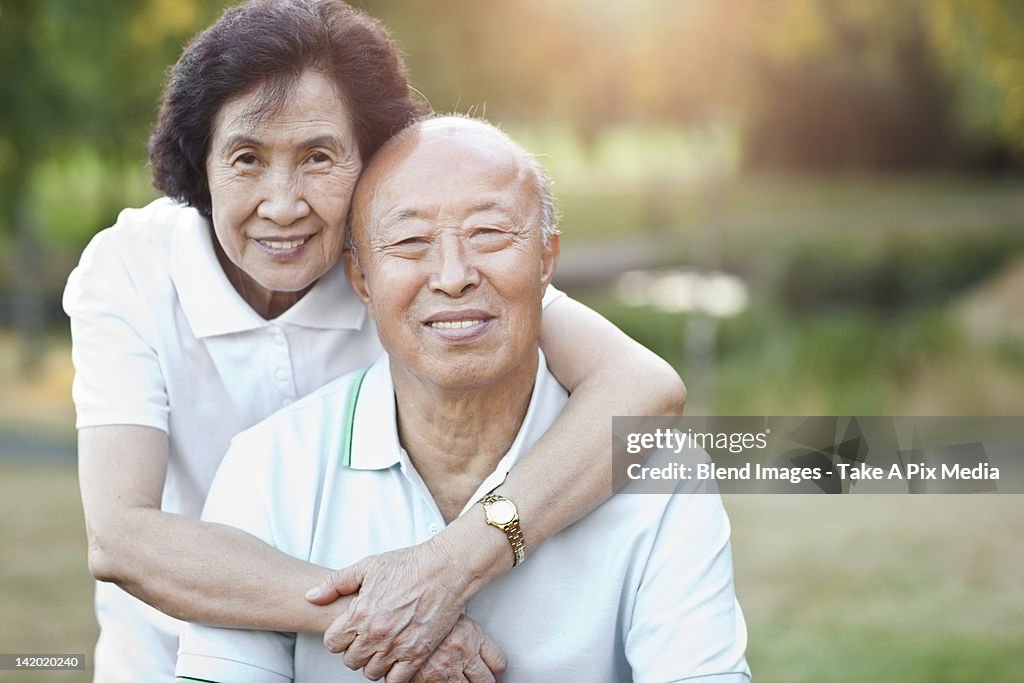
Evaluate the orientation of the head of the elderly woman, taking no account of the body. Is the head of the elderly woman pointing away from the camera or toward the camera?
toward the camera

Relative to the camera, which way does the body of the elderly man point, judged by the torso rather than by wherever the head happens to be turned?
toward the camera

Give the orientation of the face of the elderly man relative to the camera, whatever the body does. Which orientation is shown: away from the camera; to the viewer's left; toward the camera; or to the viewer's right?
toward the camera
